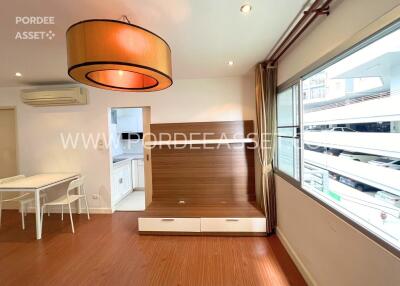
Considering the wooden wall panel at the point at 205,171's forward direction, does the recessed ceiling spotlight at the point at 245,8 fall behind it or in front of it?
in front

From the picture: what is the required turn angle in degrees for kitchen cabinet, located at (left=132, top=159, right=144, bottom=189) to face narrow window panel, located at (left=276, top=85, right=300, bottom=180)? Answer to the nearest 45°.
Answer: approximately 45° to its left

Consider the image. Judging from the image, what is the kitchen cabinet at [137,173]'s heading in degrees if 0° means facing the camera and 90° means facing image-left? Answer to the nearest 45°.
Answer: approximately 0°

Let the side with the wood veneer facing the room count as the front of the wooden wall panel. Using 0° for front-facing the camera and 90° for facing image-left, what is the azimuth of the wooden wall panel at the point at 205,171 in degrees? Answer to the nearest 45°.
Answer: approximately 0°

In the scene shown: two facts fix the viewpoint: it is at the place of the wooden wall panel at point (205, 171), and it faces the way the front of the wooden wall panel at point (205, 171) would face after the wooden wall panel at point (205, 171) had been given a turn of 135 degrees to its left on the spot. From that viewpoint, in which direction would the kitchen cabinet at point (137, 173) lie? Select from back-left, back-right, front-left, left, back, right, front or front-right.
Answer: left
